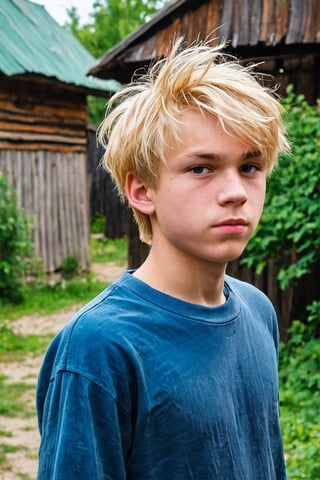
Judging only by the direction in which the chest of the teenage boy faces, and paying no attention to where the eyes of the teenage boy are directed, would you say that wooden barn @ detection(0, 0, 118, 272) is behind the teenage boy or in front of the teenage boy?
behind

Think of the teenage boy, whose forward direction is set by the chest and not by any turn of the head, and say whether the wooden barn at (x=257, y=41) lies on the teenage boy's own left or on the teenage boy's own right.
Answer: on the teenage boy's own left

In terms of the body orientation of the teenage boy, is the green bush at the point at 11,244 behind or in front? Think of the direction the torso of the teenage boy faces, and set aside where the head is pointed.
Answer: behind

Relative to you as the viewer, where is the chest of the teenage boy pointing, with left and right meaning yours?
facing the viewer and to the right of the viewer

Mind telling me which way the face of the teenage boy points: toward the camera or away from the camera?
toward the camera

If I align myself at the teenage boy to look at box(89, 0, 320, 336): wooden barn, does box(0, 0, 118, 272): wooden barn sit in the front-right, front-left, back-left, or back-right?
front-left

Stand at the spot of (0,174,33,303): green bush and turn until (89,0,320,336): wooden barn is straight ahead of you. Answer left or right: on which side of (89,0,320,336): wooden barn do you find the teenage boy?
right

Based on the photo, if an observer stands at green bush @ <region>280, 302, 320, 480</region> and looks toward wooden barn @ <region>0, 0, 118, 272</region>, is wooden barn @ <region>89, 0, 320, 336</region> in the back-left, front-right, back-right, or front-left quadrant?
front-right
